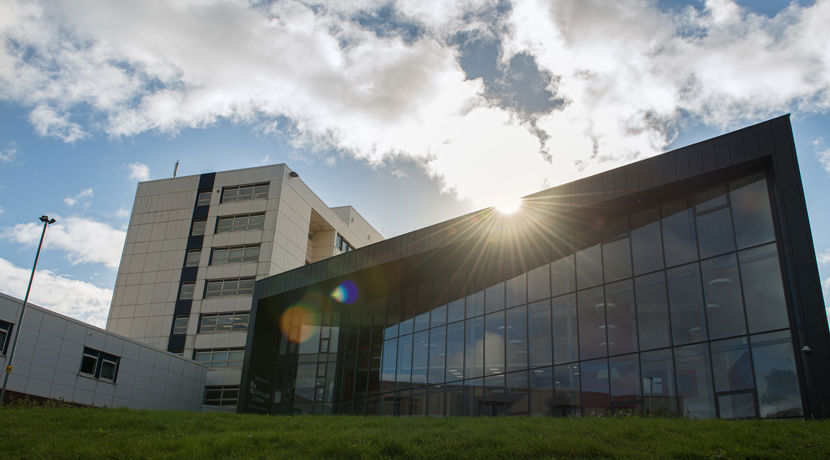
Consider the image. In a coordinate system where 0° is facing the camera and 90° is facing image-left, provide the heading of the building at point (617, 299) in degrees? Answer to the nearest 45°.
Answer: approximately 45°
